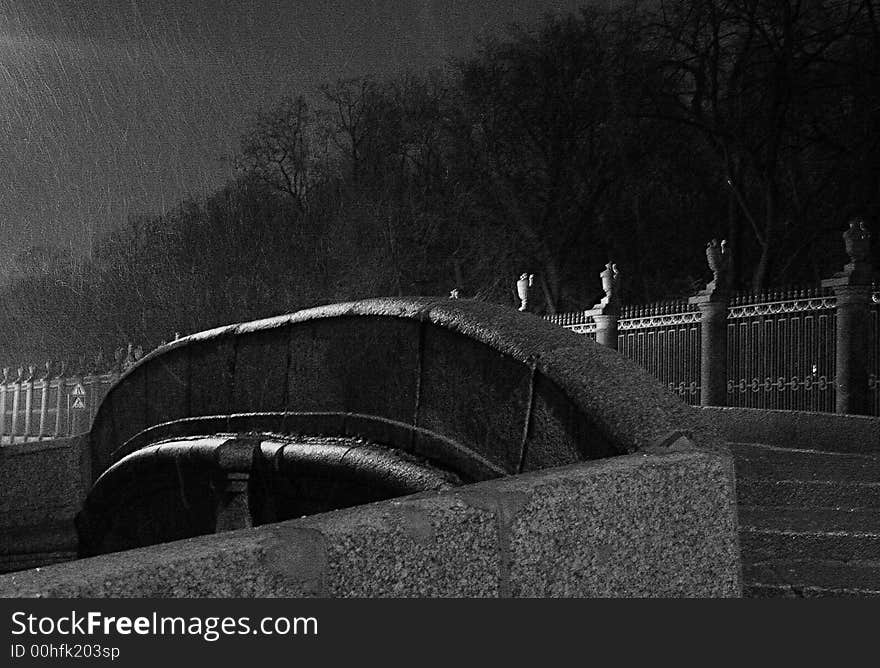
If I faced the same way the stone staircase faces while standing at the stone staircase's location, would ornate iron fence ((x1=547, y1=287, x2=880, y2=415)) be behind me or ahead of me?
behind

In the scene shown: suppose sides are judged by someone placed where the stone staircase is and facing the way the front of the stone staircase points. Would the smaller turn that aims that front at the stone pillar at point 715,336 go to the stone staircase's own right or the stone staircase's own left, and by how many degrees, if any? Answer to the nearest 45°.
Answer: approximately 180°

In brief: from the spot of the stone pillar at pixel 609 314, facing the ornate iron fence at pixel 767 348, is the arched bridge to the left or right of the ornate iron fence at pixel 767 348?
right

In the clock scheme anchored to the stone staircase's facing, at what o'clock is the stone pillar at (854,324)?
The stone pillar is roughly at 6 o'clock from the stone staircase.

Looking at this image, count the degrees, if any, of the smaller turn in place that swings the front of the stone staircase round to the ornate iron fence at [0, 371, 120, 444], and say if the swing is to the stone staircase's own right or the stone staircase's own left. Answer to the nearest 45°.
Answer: approximately 135° to the stone staircase's own right

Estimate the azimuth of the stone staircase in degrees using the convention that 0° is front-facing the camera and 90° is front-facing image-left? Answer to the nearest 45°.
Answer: approximately 0°

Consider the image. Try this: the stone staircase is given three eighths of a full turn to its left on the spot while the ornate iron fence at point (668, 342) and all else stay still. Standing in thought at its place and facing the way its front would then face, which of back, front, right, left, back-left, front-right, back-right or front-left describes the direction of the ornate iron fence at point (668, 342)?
front-left

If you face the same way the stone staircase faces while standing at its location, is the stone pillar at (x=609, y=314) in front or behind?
behind
